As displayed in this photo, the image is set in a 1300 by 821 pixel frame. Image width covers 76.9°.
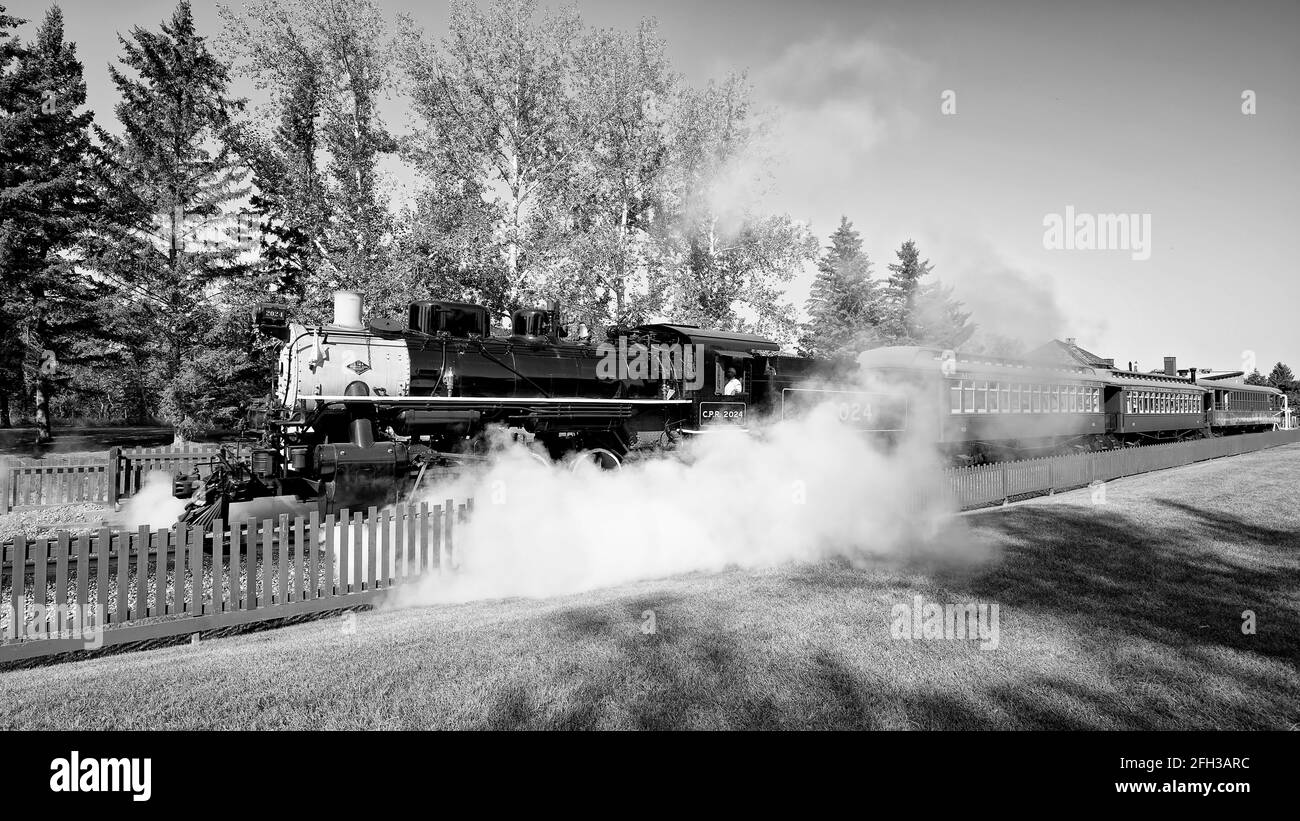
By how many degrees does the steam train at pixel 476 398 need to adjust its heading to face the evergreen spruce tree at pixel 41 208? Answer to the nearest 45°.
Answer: approximately 90° to its right

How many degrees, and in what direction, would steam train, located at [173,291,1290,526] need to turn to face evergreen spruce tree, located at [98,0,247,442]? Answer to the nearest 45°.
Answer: approximately 90° to its right

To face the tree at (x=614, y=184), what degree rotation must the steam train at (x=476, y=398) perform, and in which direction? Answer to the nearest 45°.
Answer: approximately 135° to its right

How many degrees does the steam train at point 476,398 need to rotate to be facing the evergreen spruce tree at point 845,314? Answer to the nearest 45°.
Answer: approximately 135° to its right

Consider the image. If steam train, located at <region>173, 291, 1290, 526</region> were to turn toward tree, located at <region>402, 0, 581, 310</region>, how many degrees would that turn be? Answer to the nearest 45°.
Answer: approximately 135° to its right

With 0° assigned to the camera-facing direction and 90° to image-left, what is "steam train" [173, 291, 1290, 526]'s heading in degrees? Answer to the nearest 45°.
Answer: approximately 45°

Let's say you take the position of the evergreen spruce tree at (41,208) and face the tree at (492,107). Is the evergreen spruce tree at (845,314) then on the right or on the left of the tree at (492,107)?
left
